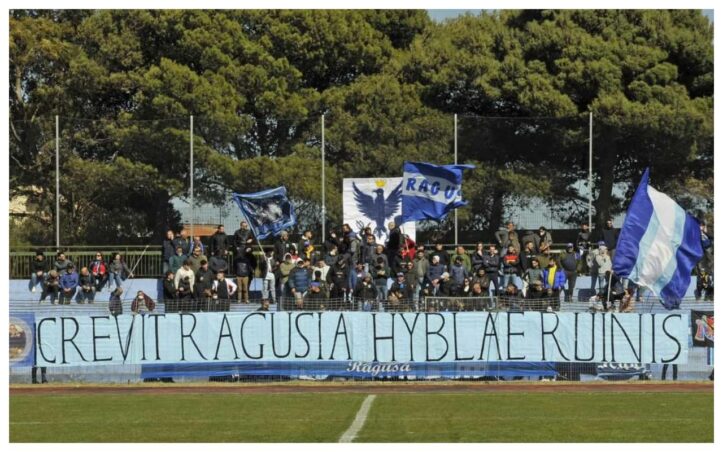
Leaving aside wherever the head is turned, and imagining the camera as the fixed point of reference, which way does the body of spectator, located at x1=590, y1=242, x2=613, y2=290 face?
toward the camera

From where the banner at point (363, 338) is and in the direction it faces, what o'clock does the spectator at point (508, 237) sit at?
The spectator is roughly at 7 o'clock from the banner.

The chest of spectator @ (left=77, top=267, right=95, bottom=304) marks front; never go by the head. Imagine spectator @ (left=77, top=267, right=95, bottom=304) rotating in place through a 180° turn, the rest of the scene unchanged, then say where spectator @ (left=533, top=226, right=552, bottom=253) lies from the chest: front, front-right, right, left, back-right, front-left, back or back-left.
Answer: right

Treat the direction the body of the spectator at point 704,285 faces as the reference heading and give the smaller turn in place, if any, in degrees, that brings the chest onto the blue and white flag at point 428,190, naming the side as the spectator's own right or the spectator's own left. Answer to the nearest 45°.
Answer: approximately 90° to the spectator's own right

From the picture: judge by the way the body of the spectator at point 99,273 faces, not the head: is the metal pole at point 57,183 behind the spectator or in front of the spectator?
behind

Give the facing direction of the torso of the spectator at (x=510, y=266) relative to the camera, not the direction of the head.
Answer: toward the camera

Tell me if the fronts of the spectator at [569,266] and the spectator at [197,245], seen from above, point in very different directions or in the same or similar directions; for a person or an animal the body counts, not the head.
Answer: same or similar directions

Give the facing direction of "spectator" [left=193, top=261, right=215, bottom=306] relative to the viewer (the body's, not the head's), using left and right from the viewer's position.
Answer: facing the viewer

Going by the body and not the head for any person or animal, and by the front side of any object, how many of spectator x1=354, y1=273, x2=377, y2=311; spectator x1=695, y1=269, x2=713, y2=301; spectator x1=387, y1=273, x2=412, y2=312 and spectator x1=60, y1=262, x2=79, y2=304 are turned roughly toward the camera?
4

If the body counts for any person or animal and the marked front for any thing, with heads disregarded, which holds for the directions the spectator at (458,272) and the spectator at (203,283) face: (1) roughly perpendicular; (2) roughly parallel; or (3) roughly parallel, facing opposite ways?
roughly parallel

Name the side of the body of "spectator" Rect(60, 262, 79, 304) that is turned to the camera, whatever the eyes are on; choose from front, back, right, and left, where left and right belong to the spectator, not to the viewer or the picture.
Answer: front

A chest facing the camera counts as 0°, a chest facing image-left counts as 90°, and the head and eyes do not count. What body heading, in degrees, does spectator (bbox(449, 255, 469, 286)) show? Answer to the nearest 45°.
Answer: approximately 0°

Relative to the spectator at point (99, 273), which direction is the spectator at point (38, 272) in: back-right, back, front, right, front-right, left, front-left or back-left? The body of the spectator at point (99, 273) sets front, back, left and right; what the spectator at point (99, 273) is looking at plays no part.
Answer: back-right

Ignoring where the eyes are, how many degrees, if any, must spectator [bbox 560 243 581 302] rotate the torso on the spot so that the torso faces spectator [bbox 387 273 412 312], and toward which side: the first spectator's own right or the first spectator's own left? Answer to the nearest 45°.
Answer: approximately 45° to the first spectator's own right
